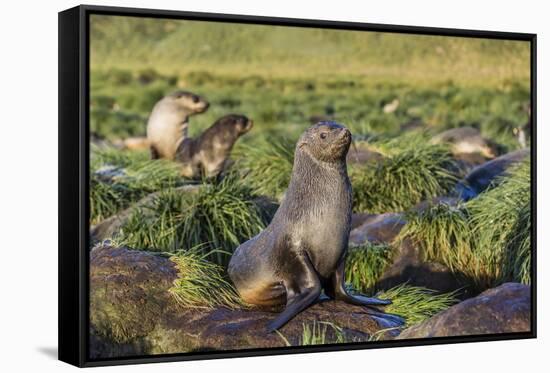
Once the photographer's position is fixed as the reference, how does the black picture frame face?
facing the viewer and to the right of the viewer
